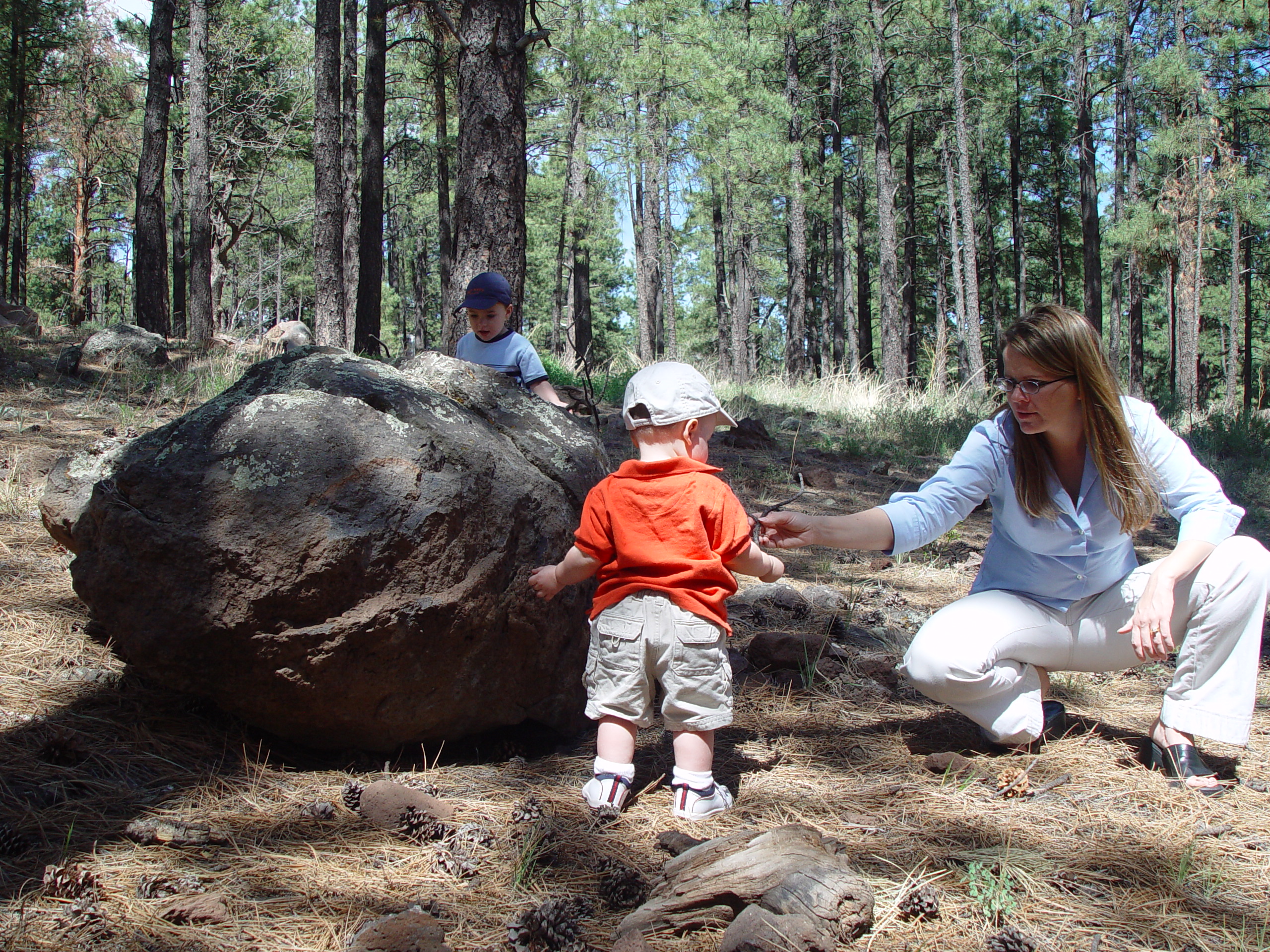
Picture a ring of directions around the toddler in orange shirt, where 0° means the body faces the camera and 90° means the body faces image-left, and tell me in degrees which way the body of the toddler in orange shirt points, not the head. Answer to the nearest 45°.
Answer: approximately 180°

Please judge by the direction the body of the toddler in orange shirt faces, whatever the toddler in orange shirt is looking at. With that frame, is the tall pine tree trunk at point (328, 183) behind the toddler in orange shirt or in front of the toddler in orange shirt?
in front

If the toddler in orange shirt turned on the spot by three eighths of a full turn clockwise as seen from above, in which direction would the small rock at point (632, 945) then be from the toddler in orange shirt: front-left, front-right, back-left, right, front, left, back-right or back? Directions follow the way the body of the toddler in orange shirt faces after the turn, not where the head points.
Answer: front-right

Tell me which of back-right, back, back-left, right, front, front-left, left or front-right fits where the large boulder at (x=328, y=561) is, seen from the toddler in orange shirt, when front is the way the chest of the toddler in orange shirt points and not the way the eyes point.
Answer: left

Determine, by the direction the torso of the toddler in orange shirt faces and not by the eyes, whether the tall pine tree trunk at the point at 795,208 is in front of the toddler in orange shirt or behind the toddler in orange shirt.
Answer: in front

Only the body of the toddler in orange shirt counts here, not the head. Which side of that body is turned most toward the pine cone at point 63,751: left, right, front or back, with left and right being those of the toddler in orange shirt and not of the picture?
left

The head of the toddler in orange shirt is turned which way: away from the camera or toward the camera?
away from the camera
